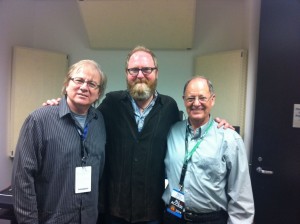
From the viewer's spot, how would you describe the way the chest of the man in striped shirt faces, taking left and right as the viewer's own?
facing the viewer and to the right of the viewer

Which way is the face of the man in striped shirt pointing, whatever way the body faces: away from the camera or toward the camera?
toward the camera
